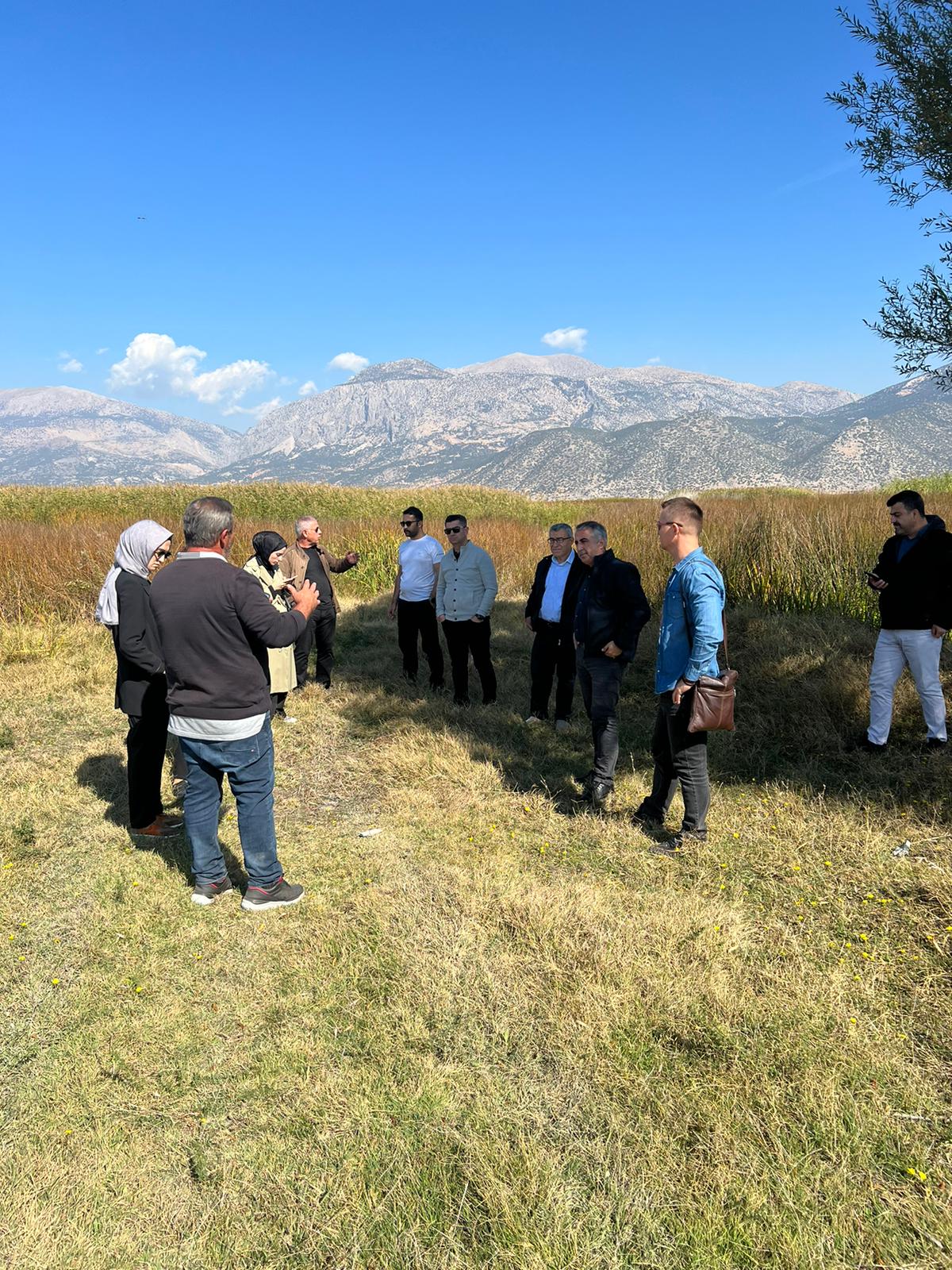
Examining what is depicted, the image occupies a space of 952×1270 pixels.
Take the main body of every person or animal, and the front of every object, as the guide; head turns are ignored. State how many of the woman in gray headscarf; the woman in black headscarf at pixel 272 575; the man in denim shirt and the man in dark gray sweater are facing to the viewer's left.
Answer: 1

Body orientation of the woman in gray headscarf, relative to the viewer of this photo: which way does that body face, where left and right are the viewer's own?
facing to the right of the viewer

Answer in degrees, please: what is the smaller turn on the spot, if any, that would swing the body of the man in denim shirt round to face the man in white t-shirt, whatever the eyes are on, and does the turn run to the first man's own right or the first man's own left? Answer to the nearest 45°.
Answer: approximately 45° to the first man's own right

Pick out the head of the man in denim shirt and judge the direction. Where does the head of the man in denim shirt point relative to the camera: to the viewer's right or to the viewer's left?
to the viewer's left

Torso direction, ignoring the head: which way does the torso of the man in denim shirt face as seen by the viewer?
to the viewer's left

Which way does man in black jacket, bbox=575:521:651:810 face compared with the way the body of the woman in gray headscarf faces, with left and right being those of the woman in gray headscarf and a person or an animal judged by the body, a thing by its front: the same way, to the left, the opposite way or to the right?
the opposite way

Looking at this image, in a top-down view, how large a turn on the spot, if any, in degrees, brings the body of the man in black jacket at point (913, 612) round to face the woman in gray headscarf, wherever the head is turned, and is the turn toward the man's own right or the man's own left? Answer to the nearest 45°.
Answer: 0° — they already face them

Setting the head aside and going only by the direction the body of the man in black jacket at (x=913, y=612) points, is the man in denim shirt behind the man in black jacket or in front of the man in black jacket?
in front
